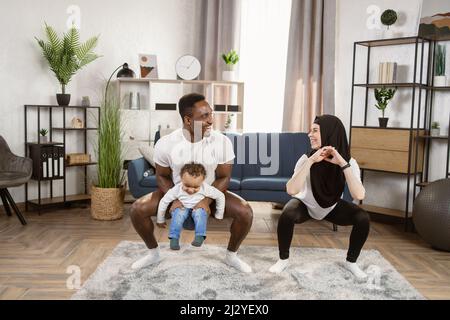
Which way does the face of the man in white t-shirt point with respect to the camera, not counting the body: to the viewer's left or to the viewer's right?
to the viewer's right

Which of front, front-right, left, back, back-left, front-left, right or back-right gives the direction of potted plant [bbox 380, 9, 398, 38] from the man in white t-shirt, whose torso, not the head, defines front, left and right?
back-left

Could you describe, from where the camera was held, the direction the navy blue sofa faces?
facing the viewer

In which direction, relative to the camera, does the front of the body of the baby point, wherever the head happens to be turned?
toward the camera

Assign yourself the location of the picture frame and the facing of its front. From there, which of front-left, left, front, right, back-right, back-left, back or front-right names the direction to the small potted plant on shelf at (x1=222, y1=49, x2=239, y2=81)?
left

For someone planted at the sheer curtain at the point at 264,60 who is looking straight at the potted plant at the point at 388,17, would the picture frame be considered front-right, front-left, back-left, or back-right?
back-right

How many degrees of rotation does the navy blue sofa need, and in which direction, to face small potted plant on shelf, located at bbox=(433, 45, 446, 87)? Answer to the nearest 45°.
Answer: approximately 90° to its left

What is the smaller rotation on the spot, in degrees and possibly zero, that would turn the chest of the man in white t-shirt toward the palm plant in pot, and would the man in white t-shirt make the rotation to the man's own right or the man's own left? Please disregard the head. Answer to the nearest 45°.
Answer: approximately 135° to the man's own right

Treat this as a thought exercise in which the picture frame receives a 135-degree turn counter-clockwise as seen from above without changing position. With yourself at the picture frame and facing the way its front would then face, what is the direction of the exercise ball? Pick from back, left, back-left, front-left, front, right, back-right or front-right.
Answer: right

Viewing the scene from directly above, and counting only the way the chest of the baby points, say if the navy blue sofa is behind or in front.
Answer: behind

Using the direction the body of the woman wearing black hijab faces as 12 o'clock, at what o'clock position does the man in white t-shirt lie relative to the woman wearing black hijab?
The man in white t-shirt is roughly at 2 o'clock from the woman wearing black hijab.

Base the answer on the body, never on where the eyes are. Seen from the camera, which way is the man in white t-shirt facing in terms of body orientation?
toward the camera

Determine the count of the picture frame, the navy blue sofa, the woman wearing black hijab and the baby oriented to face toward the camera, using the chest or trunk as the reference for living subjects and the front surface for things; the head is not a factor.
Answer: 4

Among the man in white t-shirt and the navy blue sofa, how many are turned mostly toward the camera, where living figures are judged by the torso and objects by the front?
2

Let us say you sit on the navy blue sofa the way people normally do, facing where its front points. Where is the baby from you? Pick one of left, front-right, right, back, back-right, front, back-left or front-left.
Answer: front
